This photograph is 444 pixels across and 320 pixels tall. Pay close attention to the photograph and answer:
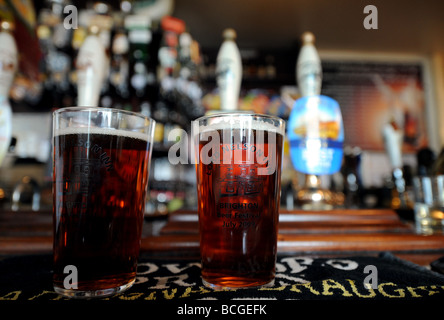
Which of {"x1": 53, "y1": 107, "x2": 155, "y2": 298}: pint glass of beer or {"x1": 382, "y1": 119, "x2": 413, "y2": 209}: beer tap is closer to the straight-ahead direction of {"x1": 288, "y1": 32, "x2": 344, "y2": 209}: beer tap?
the pint glass of beer

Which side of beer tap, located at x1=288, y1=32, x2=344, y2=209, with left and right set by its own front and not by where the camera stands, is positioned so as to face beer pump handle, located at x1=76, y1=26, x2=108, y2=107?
right

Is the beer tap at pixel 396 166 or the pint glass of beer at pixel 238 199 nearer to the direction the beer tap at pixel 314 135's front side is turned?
the pint glass of beer

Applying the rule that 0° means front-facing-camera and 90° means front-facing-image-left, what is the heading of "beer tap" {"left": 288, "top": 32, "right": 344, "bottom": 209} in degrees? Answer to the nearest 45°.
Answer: approximately 0°

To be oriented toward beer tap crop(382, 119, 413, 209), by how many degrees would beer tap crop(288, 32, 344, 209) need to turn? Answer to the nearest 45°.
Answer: approximately 135° to its left

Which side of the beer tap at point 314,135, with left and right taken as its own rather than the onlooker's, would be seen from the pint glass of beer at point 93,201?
front

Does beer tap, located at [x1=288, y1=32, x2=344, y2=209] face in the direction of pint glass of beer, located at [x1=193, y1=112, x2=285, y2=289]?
yes
